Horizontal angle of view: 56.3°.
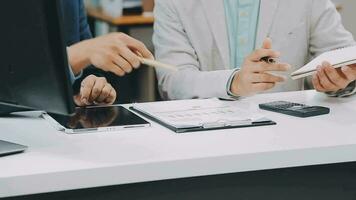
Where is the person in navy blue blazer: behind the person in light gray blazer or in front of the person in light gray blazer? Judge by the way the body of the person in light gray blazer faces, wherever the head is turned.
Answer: in front

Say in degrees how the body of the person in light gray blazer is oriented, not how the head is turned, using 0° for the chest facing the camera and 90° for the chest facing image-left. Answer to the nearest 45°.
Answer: approximately 0°

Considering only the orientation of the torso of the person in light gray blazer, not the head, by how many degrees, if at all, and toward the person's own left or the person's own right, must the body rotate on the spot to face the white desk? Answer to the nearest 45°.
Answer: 0° — they already face it

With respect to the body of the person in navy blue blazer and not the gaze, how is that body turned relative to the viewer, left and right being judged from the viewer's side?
facing the viewer and to the right of the viewer

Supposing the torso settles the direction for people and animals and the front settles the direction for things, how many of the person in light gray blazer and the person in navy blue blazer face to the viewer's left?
0

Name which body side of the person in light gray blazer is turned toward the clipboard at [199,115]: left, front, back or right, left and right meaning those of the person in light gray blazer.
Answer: front

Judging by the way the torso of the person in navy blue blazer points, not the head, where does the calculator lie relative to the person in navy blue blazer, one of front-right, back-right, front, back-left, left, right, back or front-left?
front-left
